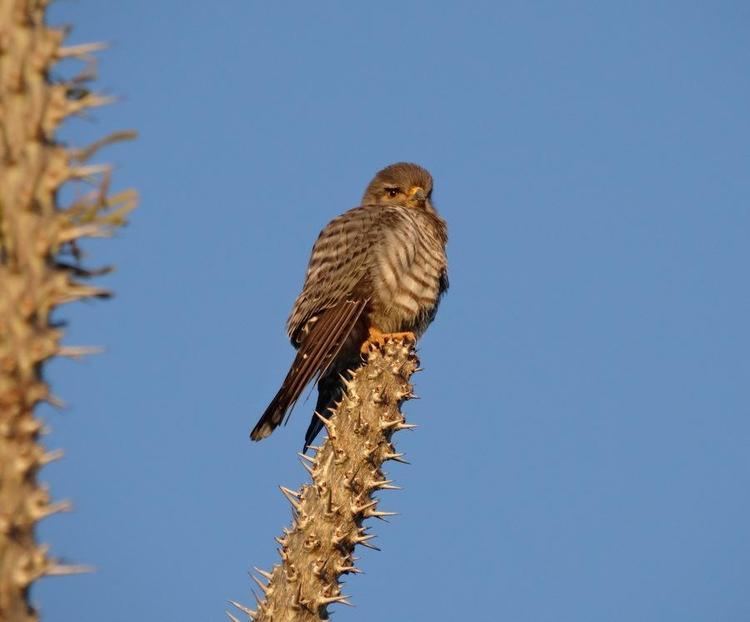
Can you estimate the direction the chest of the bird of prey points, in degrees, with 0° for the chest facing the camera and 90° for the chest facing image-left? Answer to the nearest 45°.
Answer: approximately 315°

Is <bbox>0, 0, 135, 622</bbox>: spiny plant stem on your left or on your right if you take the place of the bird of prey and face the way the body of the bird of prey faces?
on your right
